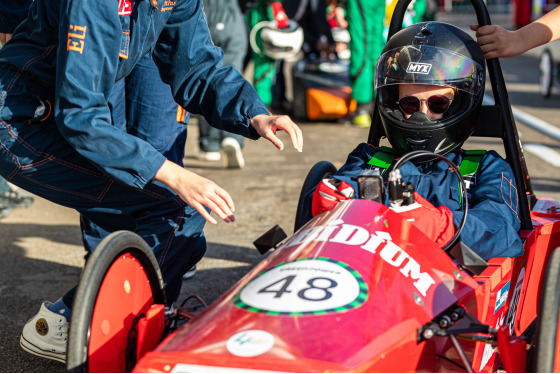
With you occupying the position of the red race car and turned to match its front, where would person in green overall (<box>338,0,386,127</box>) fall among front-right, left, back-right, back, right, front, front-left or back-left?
back-right

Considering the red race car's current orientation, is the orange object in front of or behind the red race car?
behind

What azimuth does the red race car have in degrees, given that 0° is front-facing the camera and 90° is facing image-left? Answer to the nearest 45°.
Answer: approximately 45°
